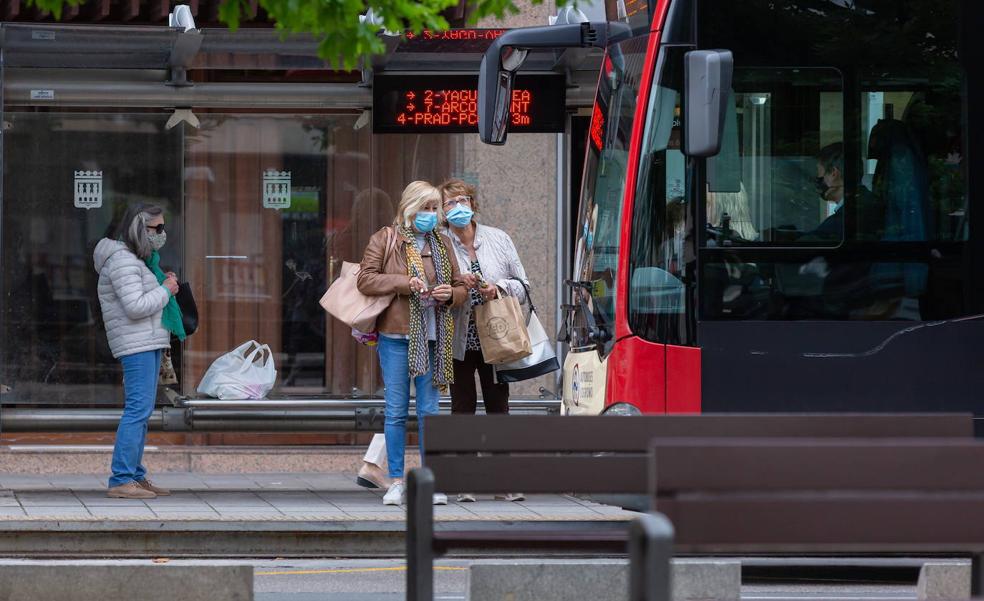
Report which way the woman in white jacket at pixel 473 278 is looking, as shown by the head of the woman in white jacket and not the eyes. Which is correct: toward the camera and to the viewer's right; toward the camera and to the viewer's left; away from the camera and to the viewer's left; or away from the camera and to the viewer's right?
toward the camera and to the viewer's left

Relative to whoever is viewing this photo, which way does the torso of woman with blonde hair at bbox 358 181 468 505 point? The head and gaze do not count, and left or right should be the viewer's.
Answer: facing the viewer and to the right of the viewer

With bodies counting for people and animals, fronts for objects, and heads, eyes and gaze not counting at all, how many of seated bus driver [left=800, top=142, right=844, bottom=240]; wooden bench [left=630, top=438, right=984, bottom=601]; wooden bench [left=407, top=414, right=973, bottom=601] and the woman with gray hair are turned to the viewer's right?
1

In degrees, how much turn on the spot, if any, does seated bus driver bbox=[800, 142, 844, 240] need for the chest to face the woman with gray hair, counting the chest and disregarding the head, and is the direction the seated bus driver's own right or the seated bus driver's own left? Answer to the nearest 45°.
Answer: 0° — they already face them

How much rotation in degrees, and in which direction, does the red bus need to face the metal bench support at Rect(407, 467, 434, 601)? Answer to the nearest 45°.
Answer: approximately 45° to its left

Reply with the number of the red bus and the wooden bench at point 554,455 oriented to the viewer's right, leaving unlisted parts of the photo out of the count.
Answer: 0

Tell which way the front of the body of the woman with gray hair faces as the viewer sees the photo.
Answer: to the viewer's right

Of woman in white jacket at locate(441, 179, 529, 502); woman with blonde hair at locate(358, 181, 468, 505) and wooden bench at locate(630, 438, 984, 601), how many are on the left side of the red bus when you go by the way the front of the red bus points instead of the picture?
1

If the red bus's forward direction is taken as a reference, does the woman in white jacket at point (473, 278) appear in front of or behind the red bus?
in front

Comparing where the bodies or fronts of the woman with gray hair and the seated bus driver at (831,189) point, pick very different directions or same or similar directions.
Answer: very different directions

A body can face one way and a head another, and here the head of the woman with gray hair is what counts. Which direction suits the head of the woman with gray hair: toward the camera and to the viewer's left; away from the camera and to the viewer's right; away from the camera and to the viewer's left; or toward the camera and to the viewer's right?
toward the camera and to the viewer's right
